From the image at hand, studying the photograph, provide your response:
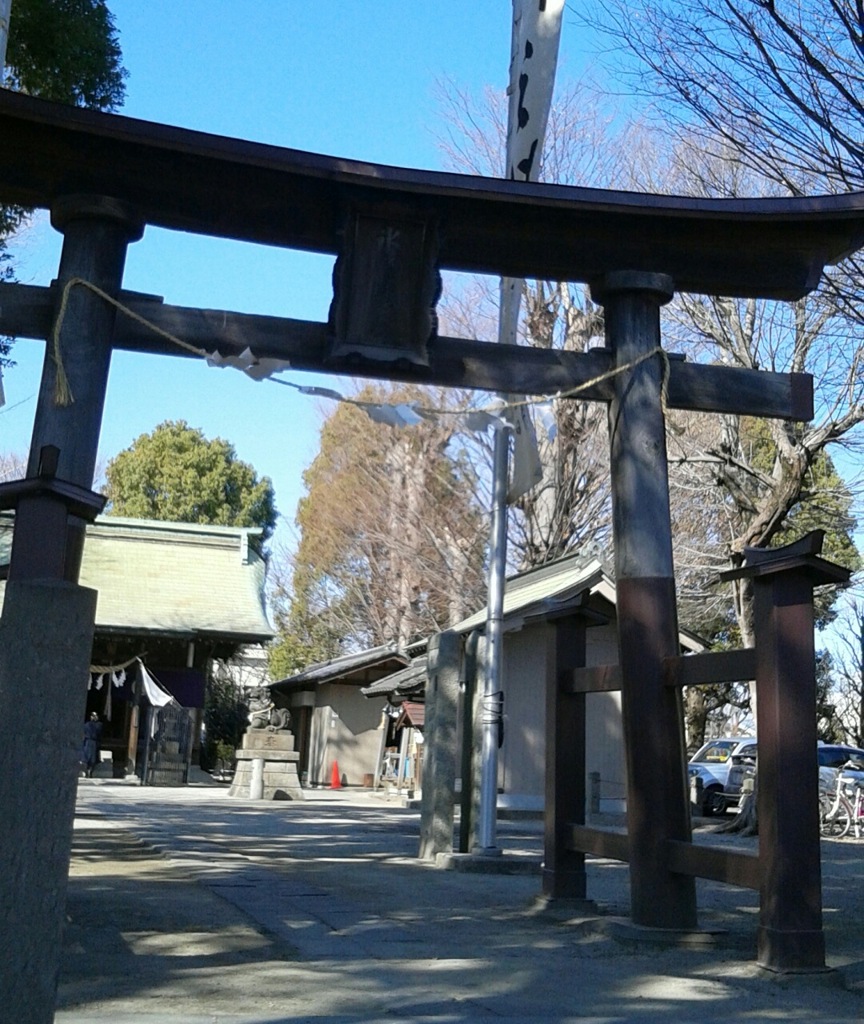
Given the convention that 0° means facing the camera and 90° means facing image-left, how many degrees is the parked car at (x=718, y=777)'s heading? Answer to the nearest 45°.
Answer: approximately 45°

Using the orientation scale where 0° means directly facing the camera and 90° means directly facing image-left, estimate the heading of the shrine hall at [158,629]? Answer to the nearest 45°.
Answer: approximately 0°

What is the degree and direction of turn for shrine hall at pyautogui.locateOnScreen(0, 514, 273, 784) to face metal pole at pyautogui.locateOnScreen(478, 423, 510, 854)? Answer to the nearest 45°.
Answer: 0° — it already faces it

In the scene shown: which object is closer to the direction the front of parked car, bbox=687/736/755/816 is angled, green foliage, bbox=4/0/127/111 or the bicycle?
the green foliage

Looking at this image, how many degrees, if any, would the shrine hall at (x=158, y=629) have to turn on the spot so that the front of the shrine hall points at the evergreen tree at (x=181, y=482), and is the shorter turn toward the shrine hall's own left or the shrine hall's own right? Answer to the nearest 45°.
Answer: approximately 180°

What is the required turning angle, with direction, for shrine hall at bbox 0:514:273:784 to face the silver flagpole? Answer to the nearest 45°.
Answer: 0° — it already faces it

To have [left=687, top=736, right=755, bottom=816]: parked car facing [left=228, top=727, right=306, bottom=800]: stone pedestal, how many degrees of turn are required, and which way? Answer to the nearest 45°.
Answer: approximately 45° to its right

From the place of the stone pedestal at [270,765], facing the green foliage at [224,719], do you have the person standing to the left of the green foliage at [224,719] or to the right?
left
